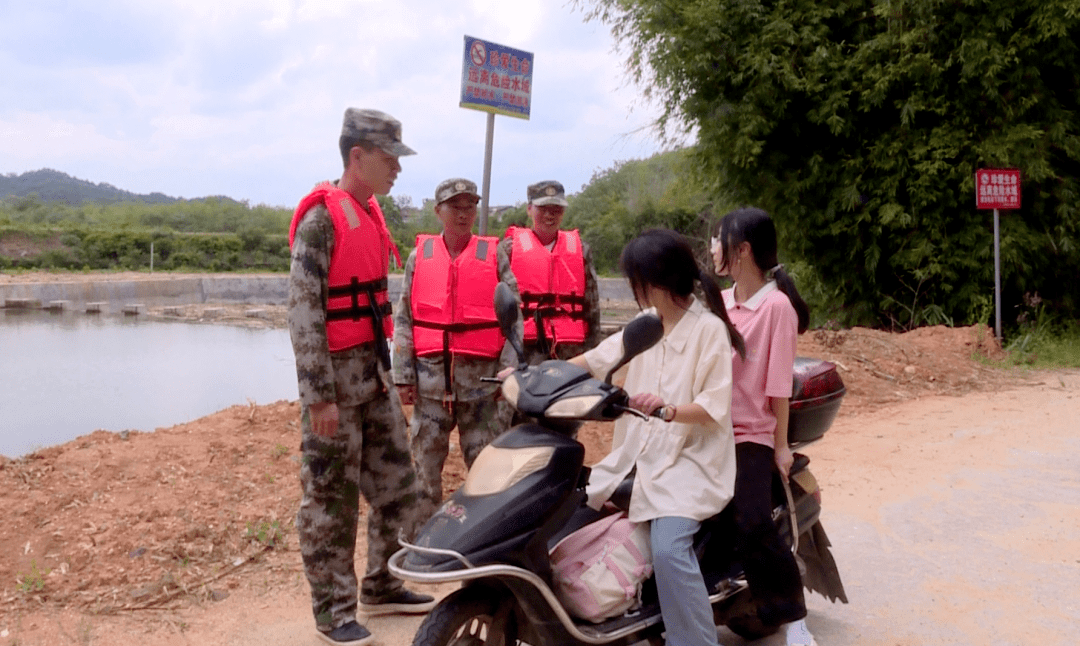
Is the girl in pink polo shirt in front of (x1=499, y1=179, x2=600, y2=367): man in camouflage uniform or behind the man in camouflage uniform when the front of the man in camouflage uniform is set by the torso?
in front

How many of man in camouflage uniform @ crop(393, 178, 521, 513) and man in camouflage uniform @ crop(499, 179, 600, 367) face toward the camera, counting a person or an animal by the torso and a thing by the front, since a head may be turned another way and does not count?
2

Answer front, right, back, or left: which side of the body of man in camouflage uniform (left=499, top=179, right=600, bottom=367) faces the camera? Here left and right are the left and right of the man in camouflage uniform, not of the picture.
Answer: front

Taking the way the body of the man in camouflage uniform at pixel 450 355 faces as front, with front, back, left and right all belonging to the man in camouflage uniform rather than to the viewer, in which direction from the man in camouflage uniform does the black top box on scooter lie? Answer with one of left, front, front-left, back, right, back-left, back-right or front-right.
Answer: front-left

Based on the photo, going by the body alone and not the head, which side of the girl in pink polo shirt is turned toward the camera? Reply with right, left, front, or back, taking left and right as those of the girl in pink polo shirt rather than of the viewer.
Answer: left

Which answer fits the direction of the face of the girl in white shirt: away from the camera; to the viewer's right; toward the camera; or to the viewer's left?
to the viewer's left

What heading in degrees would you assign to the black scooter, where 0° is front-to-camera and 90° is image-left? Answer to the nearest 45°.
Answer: approximately 45°

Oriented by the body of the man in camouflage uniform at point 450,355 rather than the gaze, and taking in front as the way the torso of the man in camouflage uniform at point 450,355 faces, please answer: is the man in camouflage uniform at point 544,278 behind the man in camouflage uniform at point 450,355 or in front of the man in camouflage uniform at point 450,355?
behind

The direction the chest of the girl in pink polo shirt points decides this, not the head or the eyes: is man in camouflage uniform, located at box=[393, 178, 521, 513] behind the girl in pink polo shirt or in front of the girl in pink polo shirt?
in front

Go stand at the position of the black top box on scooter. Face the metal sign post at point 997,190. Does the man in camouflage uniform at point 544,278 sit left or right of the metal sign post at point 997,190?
left

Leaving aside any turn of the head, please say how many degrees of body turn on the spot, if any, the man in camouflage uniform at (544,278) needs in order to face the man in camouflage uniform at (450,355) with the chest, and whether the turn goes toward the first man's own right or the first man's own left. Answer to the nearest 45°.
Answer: approximately 45° to the first man's own right

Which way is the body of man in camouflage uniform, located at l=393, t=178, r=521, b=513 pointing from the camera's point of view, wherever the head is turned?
toward the camera

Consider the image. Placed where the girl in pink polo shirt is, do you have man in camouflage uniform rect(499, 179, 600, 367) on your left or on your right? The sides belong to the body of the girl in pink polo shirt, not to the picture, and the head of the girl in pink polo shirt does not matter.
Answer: on your right
